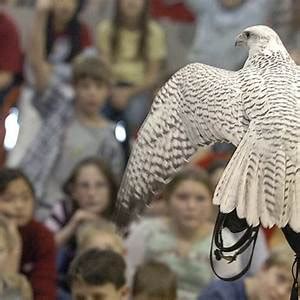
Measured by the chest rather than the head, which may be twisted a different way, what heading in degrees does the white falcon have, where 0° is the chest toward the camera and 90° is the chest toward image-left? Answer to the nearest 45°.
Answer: approximately 180°

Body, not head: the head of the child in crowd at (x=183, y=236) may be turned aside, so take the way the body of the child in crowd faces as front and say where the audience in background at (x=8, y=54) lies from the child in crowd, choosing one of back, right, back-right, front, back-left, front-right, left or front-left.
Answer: back-right

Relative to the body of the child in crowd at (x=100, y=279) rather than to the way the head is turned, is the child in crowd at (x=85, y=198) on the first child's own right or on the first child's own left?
on the first child's own right

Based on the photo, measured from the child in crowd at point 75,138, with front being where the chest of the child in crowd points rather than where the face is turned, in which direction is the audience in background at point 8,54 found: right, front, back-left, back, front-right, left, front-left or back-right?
back-right

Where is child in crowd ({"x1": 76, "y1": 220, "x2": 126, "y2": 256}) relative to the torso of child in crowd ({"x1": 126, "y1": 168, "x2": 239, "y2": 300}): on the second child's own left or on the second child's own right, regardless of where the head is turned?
on the second child's own right

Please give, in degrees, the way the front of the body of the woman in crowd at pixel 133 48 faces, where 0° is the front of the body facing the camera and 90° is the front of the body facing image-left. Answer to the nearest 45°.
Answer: approximately 0°
